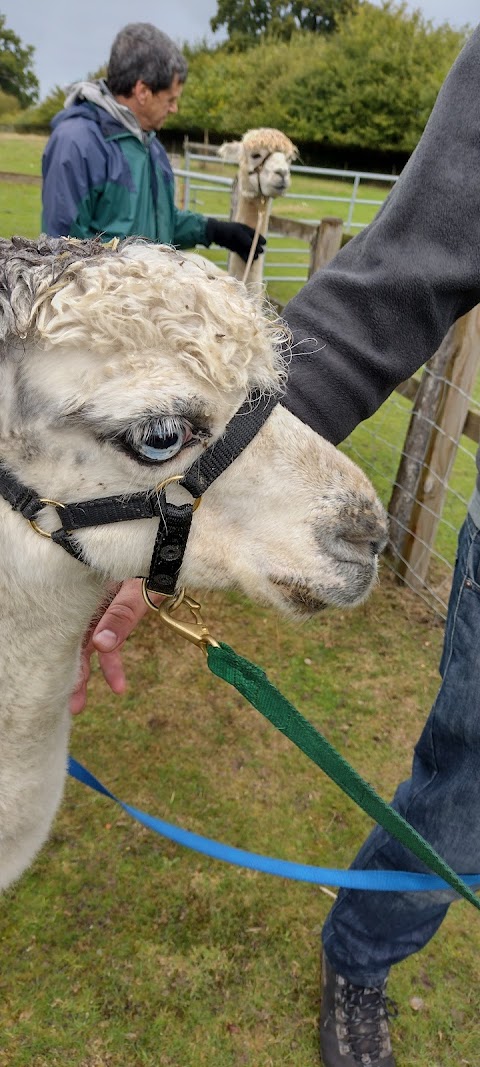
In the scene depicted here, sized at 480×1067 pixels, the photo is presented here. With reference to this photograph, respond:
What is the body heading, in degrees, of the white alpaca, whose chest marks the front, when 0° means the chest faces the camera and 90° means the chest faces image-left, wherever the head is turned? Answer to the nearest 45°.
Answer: approximately 270°

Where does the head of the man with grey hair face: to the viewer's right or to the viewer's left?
to the viewer's right

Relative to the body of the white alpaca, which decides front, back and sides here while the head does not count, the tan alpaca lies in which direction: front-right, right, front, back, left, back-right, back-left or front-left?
left

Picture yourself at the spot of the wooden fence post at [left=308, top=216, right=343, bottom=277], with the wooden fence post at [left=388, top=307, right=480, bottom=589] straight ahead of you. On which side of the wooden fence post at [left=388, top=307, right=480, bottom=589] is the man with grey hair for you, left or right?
right

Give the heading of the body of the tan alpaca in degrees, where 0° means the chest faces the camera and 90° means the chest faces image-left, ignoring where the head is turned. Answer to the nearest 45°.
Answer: approximately 315°

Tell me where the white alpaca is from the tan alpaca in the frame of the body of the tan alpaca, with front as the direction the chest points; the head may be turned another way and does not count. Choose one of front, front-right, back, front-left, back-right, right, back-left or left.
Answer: front-right

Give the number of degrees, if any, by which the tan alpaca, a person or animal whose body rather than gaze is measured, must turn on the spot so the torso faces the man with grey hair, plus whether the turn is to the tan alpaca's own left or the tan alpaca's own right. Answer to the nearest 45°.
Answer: approximately 45° to the tan alpaca's own right

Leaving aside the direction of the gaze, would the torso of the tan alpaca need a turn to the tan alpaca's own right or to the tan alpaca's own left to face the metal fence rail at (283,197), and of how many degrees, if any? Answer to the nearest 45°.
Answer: approximately 135° to the tan alpaca's own left

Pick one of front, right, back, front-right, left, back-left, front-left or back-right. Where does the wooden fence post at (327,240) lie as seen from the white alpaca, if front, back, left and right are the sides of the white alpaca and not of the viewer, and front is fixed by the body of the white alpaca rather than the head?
left
